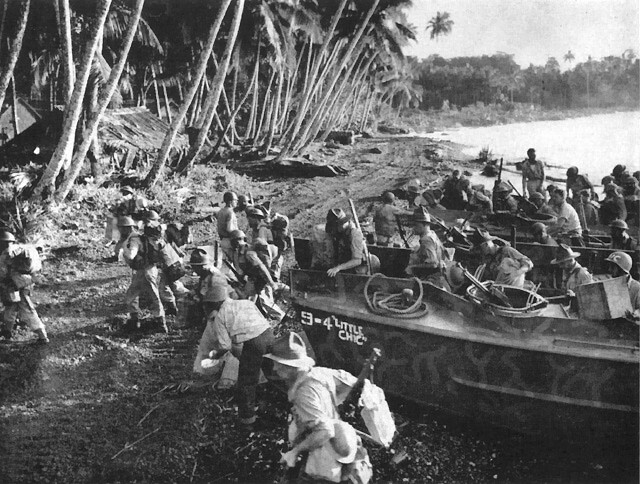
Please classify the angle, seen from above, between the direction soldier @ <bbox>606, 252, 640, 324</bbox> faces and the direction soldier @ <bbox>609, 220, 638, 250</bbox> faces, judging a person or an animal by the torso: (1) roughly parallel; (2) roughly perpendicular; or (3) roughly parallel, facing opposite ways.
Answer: roughly parallel

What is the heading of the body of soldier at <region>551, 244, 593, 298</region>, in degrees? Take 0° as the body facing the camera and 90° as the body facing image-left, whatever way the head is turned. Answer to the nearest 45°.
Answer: approximately 45°

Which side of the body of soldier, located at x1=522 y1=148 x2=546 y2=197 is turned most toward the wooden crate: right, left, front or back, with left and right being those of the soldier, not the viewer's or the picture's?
front

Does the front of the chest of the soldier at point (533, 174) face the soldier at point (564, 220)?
yes

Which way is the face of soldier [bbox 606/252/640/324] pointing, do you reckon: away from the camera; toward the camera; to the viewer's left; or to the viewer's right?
to the viewer's left

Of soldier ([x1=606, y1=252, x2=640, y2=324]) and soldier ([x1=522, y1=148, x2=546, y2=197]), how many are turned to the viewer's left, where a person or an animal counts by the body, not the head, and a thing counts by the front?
1

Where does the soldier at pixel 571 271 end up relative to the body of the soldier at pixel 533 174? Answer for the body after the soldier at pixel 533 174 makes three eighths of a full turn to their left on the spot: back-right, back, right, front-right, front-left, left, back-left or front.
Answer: back-right

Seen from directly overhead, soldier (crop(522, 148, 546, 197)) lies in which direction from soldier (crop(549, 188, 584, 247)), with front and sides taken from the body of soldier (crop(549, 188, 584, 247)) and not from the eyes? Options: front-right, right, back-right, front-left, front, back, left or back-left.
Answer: right

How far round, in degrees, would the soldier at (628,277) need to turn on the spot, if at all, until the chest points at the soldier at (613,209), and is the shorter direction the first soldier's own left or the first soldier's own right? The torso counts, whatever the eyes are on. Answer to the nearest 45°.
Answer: approximately 90° to the first soldier's own right

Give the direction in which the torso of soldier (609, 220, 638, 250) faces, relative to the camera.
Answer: to the viewer's left

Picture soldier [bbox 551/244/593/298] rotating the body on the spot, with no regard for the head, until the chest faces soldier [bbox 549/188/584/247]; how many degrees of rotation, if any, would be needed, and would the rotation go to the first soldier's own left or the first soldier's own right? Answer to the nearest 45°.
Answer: approximately 135° to the first soldier's own right

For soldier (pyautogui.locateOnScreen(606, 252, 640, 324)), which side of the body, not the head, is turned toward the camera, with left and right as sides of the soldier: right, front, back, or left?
left

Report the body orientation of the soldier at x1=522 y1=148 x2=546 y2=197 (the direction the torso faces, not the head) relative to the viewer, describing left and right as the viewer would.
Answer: facing the viewer

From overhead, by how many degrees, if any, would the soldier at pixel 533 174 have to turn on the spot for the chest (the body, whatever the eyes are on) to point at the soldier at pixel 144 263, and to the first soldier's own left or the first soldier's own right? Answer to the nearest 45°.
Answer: approximately 45° to the first soldier's own right
